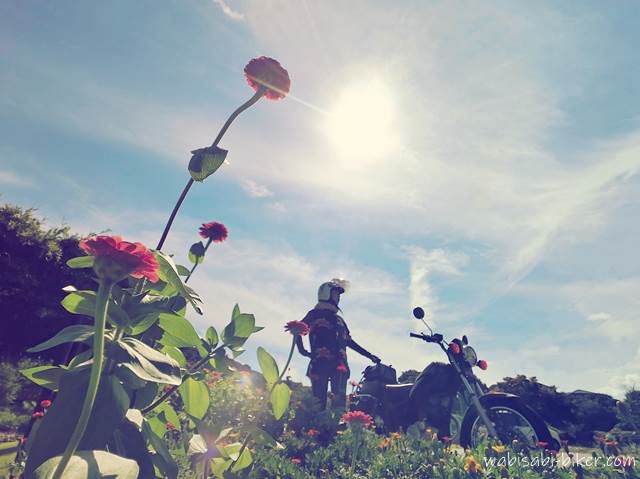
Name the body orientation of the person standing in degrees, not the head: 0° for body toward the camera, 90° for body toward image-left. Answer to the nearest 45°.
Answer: approximately 315°

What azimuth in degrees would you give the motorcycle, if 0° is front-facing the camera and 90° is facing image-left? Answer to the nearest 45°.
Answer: approximately 315°
